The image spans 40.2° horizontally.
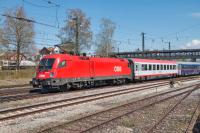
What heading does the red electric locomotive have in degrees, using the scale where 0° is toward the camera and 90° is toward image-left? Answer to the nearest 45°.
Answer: approximately 45°
